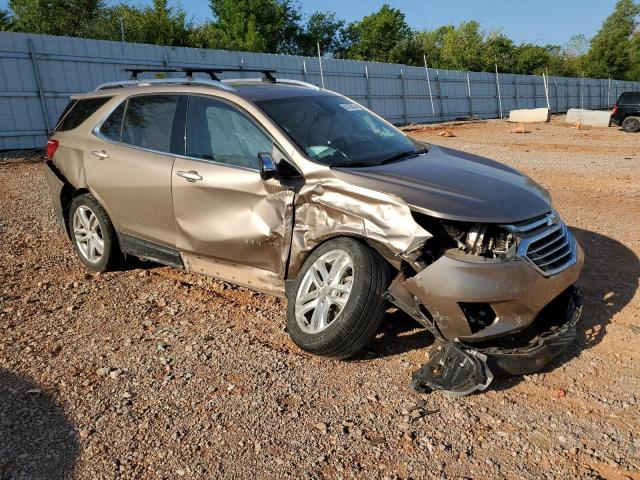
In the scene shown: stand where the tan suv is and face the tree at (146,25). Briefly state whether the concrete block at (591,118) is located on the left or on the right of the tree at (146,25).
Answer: right

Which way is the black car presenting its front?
to the viewer's right

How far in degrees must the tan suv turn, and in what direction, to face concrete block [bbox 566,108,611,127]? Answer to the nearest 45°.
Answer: approximately 90° to its left

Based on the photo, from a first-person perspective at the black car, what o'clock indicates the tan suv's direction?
The tan suv is roughly at 3 o'clock from the black car.

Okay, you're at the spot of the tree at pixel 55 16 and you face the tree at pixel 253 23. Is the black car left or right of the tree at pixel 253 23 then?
right

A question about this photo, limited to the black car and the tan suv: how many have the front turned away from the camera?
0

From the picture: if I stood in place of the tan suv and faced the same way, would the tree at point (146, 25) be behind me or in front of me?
behind

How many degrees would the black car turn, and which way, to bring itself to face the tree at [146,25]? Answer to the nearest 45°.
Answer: approximately 180°

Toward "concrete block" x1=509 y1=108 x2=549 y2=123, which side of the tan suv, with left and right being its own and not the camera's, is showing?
left

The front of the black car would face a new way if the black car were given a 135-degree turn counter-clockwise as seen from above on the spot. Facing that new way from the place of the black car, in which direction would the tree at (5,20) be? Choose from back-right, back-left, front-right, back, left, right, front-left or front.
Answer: front-left

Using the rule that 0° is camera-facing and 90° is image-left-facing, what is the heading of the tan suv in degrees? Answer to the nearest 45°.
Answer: approximately 315°

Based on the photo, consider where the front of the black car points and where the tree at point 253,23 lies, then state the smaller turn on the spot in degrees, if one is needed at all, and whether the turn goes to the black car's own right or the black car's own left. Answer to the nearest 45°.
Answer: approximately 135° to the black car's own left
